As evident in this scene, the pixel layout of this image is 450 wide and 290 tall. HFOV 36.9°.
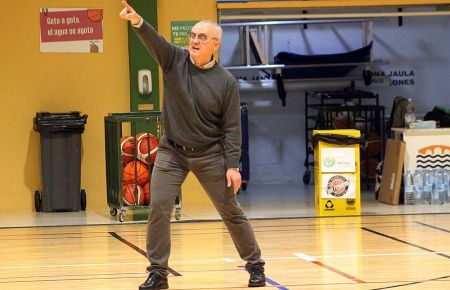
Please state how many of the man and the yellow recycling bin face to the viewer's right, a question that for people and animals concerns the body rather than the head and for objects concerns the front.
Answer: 0

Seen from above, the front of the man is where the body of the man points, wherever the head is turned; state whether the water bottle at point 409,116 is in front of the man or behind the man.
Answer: behind

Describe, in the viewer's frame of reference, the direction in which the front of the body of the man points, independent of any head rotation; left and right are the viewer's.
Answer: facing the viewer and to the left of the viewer

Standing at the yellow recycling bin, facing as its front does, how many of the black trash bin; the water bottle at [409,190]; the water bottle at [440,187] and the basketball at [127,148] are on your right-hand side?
2

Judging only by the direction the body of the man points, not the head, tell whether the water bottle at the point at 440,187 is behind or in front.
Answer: behind

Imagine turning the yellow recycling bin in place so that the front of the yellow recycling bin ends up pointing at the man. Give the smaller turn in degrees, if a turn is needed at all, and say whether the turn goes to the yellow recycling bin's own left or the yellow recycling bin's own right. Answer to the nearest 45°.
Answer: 0° — it already faces them

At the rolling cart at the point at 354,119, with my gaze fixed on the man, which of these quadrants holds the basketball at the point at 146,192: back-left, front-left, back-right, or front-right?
front-right

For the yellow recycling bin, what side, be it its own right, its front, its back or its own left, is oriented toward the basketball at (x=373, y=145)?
back

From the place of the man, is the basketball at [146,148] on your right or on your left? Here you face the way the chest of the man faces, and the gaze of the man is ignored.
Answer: on your right

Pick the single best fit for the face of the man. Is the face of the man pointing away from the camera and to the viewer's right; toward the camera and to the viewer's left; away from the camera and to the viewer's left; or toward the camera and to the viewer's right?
toward the camera and to the viewer's left

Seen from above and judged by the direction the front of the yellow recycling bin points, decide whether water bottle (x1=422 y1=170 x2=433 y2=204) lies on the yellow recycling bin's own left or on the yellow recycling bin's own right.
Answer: on the yellow recycling bin's own left

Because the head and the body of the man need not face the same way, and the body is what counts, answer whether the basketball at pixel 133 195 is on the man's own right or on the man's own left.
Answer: on the man's own right

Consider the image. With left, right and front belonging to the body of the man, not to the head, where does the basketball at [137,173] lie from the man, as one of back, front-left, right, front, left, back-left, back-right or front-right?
back-right

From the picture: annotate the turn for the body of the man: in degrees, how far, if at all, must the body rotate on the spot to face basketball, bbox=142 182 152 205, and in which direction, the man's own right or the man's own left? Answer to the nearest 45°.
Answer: approximately 135° to the man's own right

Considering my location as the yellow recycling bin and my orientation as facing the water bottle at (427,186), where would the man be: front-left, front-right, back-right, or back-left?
back-right

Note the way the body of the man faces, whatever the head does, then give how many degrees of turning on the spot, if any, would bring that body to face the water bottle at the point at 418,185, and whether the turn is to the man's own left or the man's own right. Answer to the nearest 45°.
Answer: approximately 180°

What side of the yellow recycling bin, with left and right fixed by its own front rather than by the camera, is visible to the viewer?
front

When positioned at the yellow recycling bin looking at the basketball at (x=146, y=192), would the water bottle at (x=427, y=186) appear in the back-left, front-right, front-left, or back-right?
back-right

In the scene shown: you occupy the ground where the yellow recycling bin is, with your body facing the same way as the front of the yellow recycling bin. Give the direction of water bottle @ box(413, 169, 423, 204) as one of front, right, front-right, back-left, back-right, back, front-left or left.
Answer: back-left
